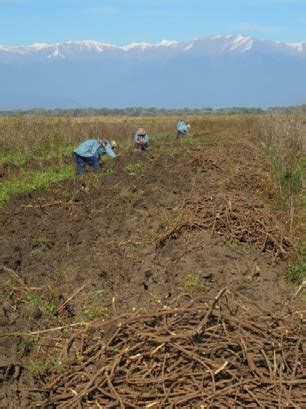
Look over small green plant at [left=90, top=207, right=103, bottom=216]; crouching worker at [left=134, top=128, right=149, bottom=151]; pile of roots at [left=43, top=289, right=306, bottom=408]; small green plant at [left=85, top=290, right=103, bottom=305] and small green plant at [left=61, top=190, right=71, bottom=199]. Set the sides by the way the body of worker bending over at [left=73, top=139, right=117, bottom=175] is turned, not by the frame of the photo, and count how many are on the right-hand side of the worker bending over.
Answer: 4

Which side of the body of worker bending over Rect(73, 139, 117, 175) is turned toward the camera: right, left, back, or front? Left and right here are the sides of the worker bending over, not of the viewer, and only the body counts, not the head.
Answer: right

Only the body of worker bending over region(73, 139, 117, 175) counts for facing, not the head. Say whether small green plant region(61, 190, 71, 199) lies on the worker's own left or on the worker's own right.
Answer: on the worker's own right

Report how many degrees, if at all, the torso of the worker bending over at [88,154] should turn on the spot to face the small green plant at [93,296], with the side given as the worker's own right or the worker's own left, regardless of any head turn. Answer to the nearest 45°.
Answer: approximately 90° to the worker's own right

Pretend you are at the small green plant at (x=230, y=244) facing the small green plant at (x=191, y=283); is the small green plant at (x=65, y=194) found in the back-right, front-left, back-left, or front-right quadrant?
back-right

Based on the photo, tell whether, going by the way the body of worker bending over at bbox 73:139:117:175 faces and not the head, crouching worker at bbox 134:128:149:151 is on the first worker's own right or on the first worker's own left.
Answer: on the first worker's own left

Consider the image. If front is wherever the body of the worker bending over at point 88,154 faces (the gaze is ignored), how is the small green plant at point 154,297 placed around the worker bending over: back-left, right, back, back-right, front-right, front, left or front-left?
right

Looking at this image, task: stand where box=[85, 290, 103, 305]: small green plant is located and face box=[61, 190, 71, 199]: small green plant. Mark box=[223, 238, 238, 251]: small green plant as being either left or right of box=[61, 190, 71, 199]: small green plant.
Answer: right

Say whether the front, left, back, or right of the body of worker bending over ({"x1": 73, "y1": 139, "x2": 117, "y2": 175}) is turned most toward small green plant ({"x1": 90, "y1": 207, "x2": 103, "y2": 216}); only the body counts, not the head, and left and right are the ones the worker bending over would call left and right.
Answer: right

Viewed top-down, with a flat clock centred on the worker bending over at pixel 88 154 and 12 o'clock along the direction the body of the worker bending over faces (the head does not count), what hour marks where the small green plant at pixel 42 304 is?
The small green plant is roughly at 3 o'clock from the worker bending over.

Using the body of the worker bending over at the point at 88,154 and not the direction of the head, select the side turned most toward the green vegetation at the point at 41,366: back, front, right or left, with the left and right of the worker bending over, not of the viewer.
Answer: right
